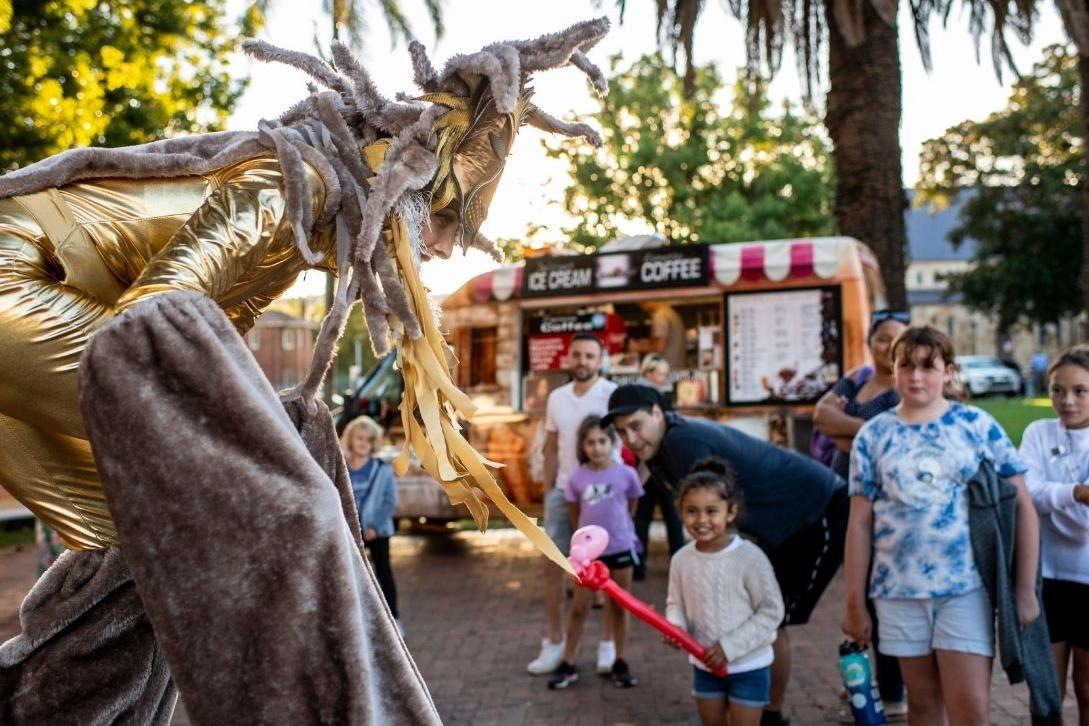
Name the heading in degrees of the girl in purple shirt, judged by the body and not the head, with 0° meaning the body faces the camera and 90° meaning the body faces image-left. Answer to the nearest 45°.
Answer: approximately 0°

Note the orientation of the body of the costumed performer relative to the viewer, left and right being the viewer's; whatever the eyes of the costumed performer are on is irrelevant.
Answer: facing to the right of the viewer

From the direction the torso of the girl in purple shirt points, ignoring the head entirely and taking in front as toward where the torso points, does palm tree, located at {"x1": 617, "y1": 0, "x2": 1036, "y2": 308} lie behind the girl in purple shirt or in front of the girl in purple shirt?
behind

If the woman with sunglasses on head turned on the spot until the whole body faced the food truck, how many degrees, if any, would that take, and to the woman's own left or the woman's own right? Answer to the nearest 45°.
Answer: approximately 90° to the woman's own right

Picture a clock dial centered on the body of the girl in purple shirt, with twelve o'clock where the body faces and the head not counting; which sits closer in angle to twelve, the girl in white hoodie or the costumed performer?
the costumed performer

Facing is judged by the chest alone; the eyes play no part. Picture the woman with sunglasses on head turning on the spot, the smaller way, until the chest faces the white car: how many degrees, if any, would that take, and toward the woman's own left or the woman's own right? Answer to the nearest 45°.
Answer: approximately 135° to the woman's own right

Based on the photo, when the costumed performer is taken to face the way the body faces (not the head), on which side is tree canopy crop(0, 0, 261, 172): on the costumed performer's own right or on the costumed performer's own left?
on the costumed performer's own left

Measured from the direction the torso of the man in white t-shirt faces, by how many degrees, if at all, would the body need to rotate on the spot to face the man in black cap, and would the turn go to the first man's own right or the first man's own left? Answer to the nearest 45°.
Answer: approximately 45° to the first man's own left

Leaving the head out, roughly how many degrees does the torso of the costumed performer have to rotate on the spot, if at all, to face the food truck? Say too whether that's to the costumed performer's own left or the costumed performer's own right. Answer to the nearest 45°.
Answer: approximately 45° to the costumed performer's own left

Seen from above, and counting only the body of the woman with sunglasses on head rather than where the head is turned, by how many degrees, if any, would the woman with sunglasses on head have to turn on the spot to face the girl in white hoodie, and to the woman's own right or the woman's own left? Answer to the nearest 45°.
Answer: approximately 90° to the woman's own left

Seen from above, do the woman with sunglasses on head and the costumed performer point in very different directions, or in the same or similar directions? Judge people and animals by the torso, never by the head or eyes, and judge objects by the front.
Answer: very different directions

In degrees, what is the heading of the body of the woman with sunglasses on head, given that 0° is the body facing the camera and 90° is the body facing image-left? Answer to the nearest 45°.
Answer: approximately 45°
